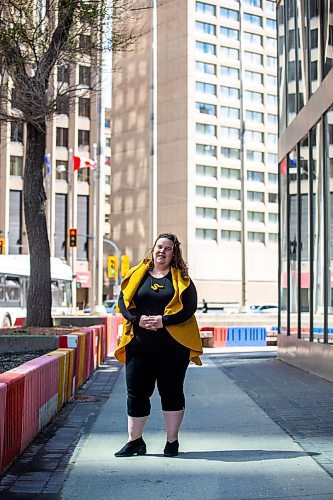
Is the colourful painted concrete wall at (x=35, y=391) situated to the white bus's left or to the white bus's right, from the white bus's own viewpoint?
on its right

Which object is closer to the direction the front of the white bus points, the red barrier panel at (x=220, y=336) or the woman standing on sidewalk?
the red barrier panel

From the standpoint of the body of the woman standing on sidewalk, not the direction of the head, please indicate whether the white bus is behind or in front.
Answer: behind

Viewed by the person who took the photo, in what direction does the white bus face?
facing away from the viewer and to the right of the viewer

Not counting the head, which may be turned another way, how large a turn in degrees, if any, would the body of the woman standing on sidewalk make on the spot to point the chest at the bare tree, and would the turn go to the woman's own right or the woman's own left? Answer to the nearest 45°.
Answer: approximately 180°

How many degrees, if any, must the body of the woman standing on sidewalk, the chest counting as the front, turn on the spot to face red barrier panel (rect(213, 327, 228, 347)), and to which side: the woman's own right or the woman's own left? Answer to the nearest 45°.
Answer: approximately 180°

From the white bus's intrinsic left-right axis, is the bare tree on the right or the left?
on its right

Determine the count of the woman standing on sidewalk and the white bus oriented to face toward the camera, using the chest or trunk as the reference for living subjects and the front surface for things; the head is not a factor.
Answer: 1

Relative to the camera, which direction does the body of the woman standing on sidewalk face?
toward the camera

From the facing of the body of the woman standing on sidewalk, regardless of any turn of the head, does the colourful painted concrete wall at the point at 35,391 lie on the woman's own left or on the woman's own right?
on the woman's own right
